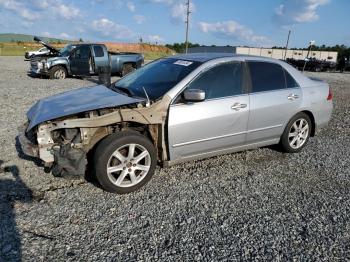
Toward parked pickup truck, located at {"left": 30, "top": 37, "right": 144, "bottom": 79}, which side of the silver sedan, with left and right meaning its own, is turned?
right

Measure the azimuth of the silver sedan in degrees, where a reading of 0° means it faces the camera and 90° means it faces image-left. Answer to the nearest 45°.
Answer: approximately 45°
